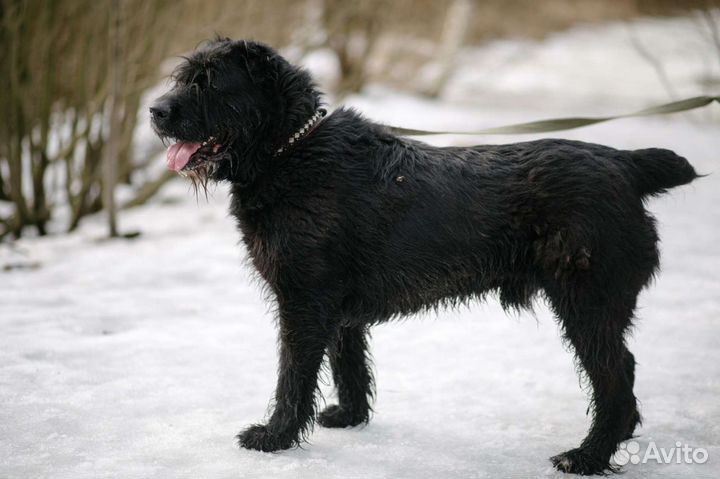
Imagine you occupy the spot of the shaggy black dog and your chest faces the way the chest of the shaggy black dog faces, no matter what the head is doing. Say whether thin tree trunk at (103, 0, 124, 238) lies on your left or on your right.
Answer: on your right

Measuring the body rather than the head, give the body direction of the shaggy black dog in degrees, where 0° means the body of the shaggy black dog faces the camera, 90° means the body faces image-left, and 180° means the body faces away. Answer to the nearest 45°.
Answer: approximately 90°
